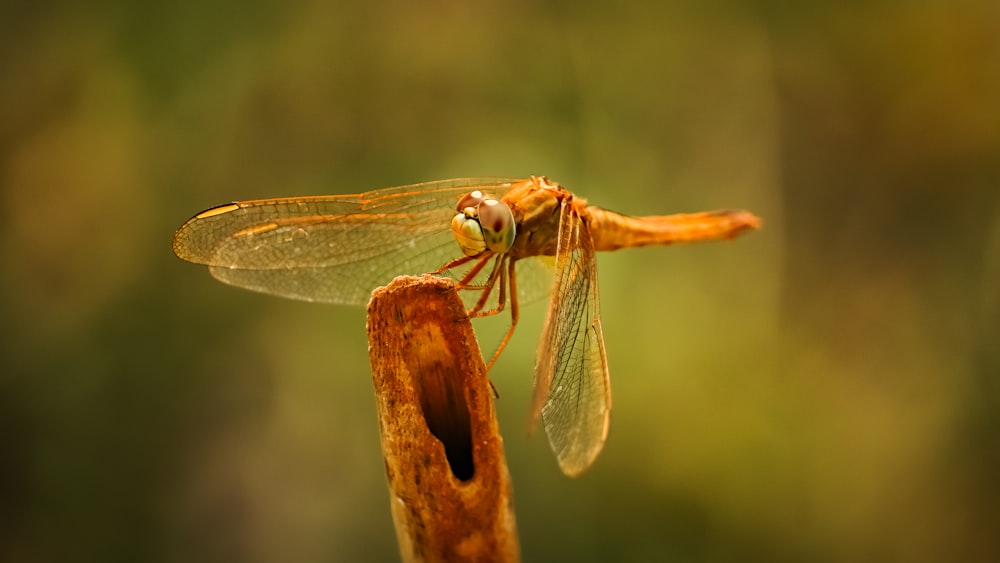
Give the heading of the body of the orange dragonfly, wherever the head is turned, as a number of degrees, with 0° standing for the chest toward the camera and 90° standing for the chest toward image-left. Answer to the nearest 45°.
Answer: approximately 45°
